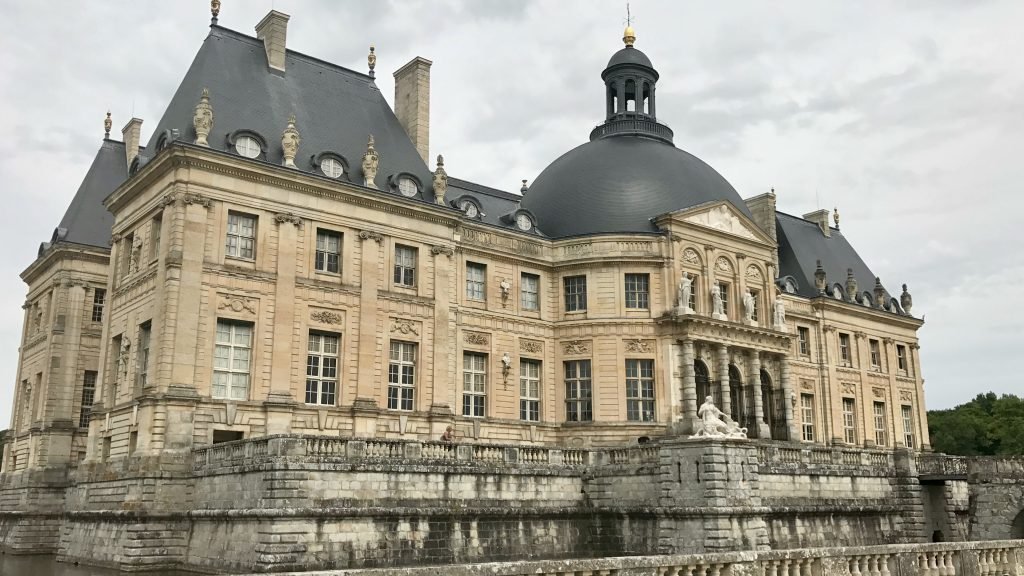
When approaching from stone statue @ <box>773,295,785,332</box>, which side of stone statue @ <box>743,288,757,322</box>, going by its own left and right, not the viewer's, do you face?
left

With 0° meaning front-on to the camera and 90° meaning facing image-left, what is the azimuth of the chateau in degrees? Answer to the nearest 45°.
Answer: approximately 315°

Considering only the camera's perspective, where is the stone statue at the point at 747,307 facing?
facing the viewer and to the right of the viewer

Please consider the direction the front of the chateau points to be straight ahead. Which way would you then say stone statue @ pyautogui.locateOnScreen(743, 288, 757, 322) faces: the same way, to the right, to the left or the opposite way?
the same way
